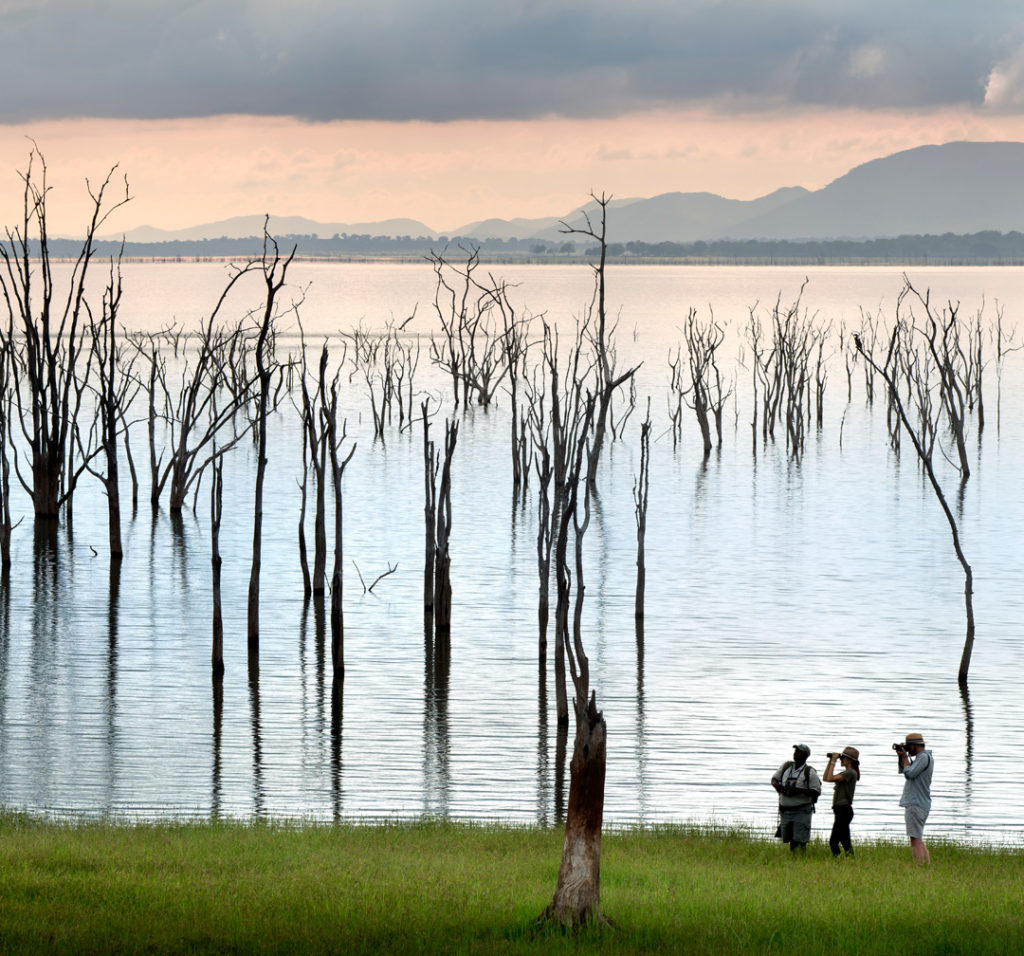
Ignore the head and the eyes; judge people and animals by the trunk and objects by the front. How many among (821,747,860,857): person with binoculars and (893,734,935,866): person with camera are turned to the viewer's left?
2

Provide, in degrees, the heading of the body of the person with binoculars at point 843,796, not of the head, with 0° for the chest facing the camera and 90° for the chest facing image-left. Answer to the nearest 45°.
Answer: approximately 90°

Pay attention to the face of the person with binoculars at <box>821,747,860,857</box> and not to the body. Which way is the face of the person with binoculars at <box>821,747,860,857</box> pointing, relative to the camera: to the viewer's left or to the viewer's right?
to the viewer's left

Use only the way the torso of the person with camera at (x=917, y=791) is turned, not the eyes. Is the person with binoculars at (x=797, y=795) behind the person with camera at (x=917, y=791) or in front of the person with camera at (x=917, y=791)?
in front

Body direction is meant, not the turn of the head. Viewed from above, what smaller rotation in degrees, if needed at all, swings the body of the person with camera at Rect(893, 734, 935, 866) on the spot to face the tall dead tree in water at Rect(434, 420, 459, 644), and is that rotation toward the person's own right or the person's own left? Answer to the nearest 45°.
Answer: approximately 45° to the person's own right

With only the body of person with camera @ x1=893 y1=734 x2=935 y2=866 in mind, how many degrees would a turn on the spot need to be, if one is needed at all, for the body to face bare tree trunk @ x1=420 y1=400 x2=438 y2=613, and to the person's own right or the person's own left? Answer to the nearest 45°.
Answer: approximately 45° to the person's own right

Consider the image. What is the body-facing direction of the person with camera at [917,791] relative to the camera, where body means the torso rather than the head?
to the viewer's left

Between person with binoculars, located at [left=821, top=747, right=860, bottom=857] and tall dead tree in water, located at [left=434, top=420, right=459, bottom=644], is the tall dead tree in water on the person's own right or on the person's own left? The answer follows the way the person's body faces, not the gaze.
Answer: on the person's own right
